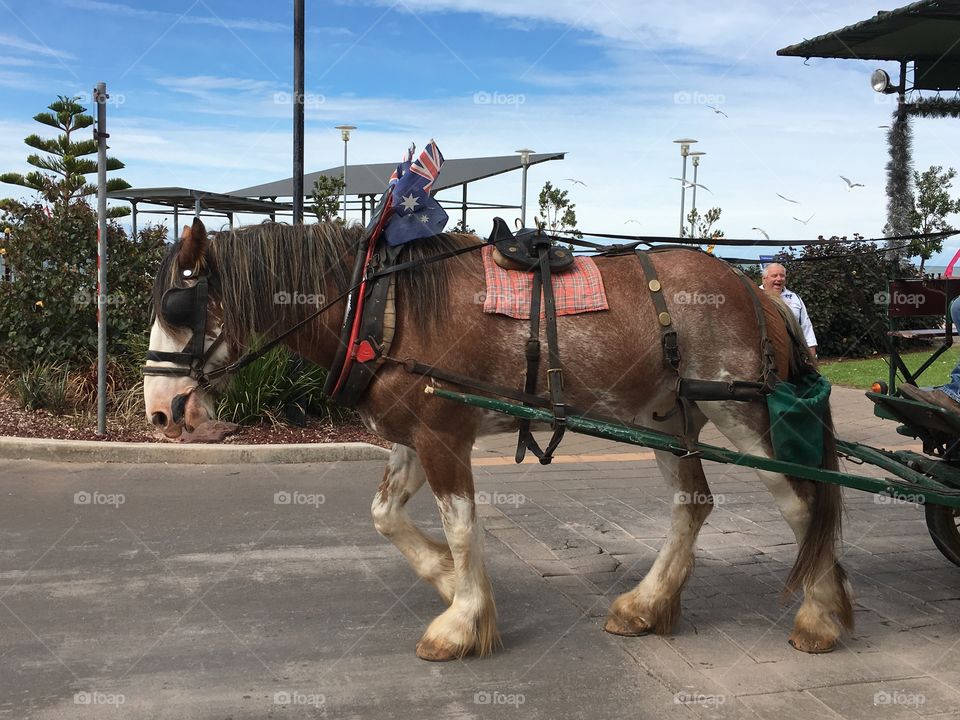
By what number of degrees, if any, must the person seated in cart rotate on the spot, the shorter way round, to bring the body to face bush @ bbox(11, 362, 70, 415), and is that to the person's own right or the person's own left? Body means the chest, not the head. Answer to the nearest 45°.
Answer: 0° — they already face it

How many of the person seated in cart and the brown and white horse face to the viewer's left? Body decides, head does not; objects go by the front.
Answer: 2

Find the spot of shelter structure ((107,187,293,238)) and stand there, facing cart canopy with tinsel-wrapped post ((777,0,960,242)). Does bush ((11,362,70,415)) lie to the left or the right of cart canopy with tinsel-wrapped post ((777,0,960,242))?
right

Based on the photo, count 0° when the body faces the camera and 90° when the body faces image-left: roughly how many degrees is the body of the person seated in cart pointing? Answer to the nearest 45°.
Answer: approximately 90°

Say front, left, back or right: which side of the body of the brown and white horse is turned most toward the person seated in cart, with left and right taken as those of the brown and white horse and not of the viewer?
back

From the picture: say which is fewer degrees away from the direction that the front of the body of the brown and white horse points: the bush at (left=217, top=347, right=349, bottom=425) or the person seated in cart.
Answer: the bush

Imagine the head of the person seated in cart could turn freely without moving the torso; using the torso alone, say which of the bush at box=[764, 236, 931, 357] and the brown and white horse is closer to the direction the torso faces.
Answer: the brown and white horse

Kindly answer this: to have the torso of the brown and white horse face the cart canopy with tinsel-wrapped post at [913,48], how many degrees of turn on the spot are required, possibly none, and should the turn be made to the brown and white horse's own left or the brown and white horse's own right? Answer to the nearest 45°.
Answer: approximately 135° to the brown and white horse's own right

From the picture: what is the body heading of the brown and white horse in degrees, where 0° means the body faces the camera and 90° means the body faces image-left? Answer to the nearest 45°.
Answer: approximately 90°
